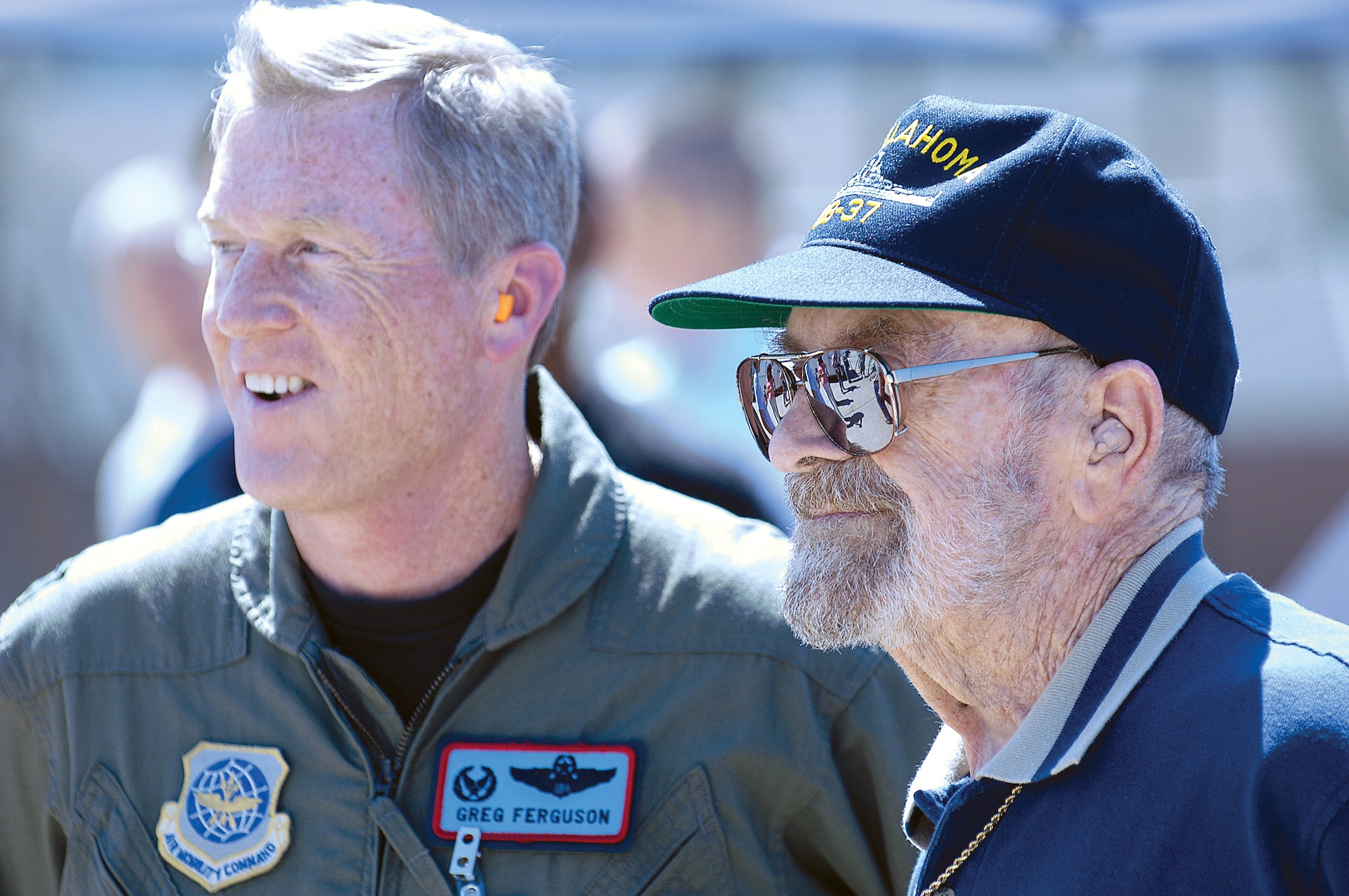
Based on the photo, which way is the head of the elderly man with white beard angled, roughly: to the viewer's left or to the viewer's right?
to the viewer's left

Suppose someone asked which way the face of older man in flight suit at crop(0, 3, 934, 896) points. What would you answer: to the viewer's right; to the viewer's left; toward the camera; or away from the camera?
to the viewer's left
